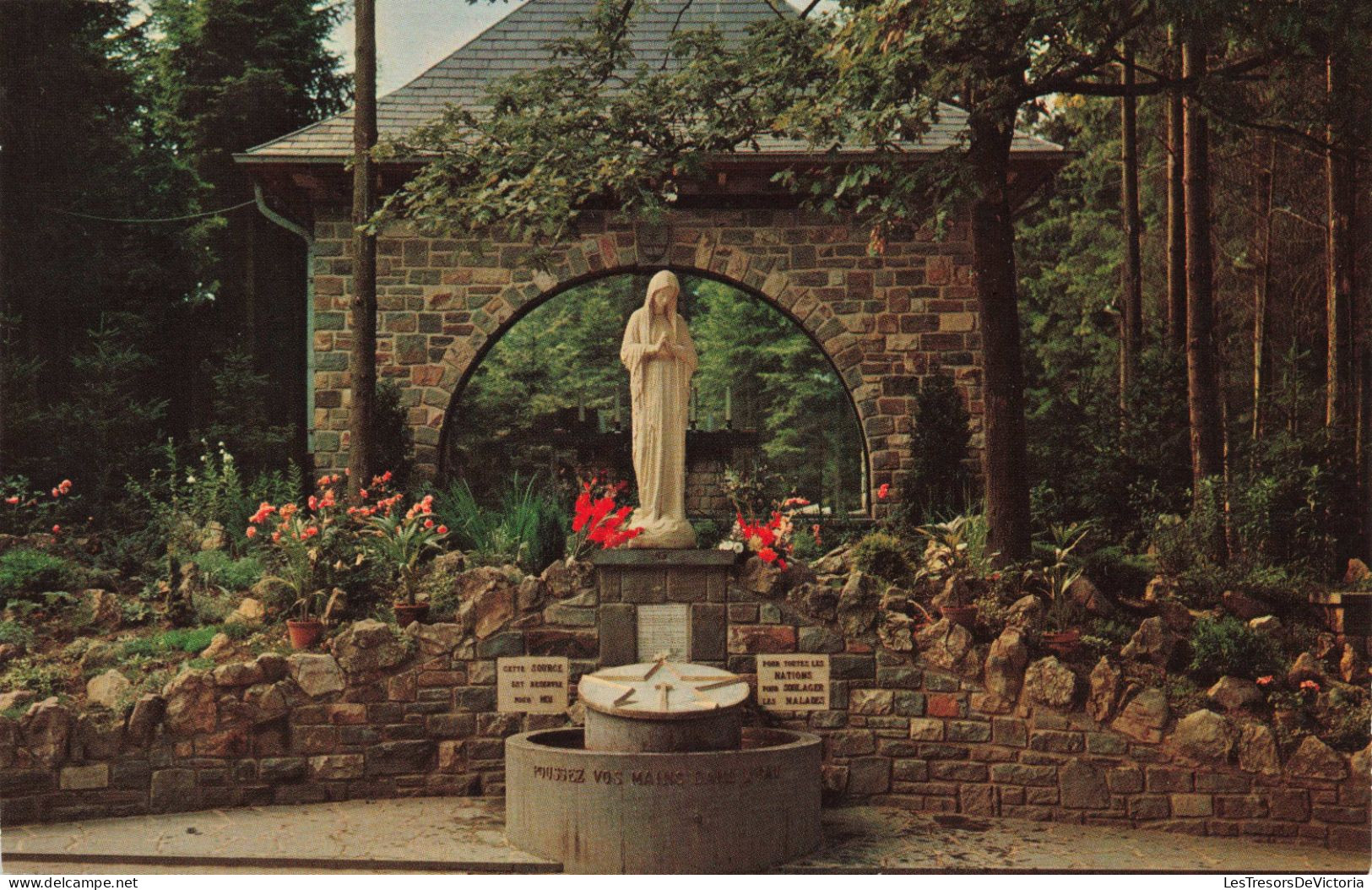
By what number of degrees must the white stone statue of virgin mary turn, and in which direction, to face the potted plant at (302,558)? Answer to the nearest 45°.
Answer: approximately 135° to its right

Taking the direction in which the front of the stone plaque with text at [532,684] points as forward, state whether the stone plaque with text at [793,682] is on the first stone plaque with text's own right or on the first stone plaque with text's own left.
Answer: on the first stone plaque with text's own left

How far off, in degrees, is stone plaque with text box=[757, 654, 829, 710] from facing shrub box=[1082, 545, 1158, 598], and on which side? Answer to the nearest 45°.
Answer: approximately 135° to its left

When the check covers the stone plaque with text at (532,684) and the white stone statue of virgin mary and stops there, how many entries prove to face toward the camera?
2

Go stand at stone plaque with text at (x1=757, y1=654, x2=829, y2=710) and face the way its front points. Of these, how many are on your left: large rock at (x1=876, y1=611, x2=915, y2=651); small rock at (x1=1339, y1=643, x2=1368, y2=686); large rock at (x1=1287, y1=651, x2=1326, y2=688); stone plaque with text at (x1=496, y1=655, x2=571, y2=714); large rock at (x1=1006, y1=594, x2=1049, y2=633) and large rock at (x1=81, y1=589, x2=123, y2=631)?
4

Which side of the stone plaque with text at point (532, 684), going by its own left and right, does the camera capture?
front

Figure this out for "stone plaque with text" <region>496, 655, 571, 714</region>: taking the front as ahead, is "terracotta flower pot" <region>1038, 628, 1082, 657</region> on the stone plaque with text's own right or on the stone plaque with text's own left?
on the stone plaque with text's own left

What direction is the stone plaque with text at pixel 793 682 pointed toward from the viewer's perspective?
toward the camera

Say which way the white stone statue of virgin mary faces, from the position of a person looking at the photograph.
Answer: facing the viewer

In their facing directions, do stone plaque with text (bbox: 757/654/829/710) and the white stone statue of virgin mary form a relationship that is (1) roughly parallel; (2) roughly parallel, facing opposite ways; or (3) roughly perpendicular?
roughly parallel

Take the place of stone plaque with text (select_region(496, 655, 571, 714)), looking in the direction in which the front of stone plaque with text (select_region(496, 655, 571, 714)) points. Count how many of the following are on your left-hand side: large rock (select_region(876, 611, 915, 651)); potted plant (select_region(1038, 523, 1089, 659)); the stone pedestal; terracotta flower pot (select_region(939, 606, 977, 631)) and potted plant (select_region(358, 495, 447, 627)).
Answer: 4

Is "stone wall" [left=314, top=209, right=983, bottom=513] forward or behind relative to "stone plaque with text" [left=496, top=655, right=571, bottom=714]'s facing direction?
behind

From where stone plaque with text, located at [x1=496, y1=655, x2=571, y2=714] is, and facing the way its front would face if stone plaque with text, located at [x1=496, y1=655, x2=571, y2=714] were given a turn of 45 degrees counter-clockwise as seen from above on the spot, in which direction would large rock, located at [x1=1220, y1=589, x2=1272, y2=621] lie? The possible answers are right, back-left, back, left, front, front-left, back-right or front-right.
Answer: front-left

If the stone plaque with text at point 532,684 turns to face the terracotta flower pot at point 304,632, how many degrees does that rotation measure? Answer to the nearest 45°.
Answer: approximately 90° to its right

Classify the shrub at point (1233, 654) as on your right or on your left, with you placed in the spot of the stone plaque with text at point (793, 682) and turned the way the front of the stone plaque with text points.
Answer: on your left

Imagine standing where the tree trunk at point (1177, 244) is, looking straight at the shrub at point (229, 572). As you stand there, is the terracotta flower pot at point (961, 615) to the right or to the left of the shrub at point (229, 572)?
left
